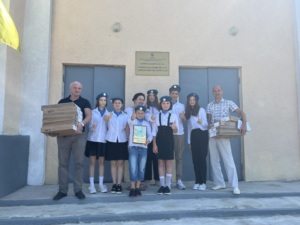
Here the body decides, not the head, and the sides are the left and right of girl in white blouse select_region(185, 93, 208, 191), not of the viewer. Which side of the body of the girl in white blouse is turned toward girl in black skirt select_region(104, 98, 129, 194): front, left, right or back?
right

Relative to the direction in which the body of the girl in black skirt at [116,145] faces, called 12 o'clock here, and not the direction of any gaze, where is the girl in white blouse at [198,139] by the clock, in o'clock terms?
The girl in white blouse is roughly at 9 o'clock from the girl in black skirt.

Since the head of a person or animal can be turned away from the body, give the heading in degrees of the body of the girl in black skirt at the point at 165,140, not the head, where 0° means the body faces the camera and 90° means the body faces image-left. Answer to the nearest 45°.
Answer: approximately 0°
